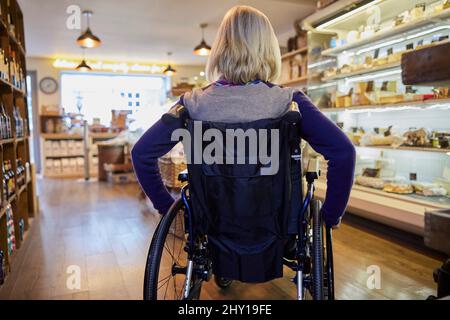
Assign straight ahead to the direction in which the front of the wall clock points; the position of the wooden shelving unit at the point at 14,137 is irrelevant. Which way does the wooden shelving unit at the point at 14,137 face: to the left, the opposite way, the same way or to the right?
to the left

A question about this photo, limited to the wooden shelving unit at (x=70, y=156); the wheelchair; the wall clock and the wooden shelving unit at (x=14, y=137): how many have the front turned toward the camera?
2

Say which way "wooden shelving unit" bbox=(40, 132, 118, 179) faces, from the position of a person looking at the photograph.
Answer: facing the viewer

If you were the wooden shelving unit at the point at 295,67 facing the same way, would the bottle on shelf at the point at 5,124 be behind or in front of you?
in front

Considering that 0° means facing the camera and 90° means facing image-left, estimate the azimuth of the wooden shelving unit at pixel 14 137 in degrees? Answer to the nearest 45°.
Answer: approximately 270°

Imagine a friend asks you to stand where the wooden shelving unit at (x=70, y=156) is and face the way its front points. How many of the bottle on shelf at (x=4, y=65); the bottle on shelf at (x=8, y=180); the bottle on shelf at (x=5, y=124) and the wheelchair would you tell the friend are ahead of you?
4

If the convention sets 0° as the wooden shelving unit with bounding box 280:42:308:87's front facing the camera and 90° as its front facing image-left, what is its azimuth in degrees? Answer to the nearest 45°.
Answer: approximately 45°

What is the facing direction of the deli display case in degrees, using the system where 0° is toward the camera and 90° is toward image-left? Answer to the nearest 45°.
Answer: approximately 45°

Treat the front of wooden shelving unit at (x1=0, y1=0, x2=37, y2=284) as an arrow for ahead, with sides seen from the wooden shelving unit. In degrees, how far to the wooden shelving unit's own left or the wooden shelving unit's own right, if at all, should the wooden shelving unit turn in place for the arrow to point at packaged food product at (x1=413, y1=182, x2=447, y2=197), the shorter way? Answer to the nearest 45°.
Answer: approximately 45° to the wooden shelving unit's own right

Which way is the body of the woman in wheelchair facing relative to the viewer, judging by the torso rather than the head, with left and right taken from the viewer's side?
facing away from the viewer

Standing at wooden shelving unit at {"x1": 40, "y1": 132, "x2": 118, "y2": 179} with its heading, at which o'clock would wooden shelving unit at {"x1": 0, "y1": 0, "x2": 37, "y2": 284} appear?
wooden shelving unit at {"x1": 0, "y1": 0, "x2": 37, "y2": 284} is roughly at 12 o'clock from wooden shelving unit at {"x1": 40, "y1": 132, "x2": 118, "y2": 179}.

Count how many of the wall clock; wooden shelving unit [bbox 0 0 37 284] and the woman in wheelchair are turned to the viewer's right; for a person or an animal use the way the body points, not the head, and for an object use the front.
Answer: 1

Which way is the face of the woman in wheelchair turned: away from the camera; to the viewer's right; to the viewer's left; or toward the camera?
away from the camera

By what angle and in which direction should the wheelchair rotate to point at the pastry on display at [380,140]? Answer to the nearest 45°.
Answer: approximately 45° to its right

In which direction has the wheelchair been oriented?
away from the camera

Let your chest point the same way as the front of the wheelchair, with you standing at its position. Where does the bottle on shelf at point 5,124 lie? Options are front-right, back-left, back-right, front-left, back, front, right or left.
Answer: front-left

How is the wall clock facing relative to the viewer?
toward the camera
